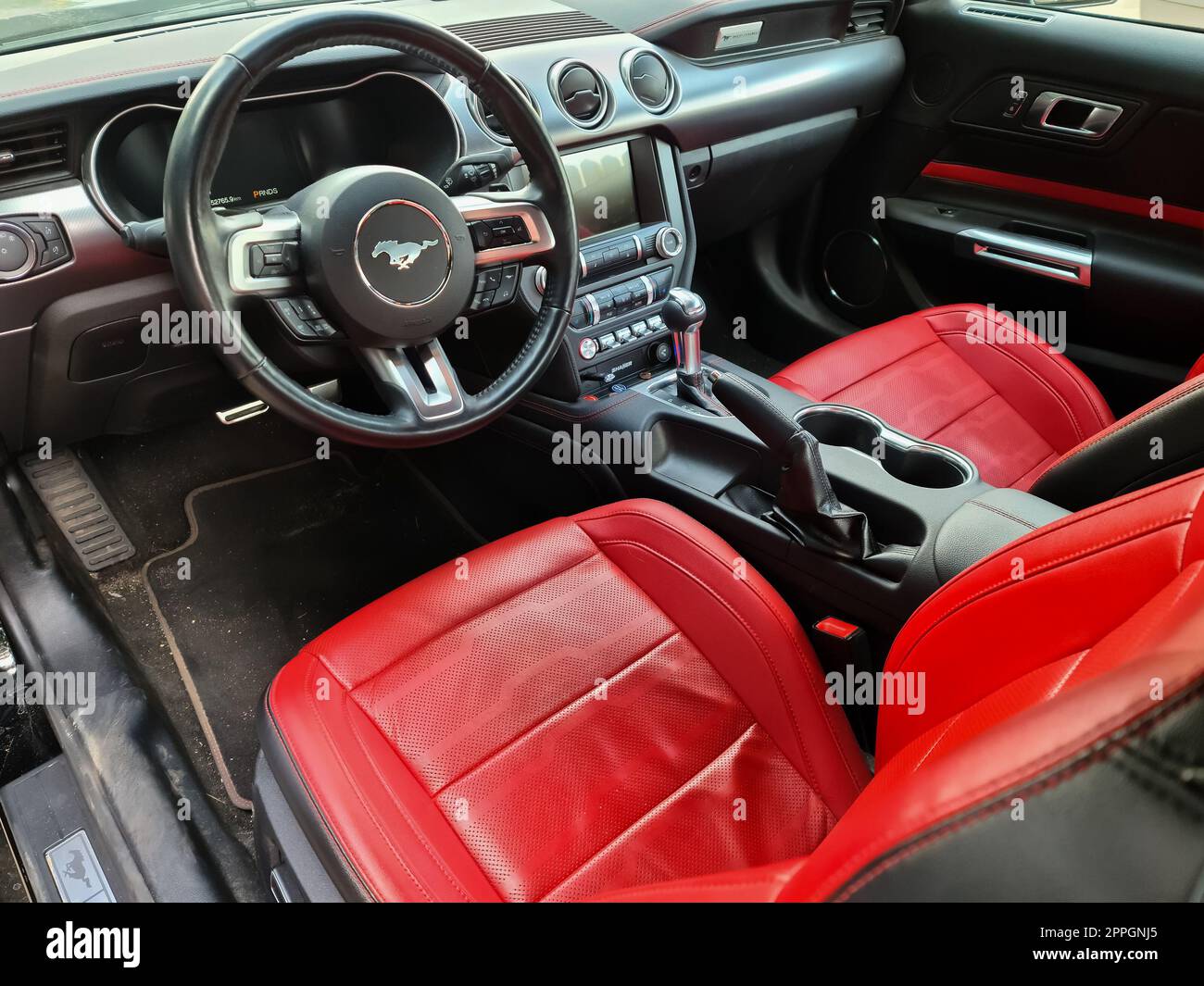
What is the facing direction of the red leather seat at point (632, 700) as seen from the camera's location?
facing away from the viewer and to the left of the viewer

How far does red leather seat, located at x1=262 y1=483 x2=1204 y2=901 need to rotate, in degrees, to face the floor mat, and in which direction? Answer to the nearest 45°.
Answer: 0° — it already faces it

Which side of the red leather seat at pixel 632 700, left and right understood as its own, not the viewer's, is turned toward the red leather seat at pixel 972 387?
right
